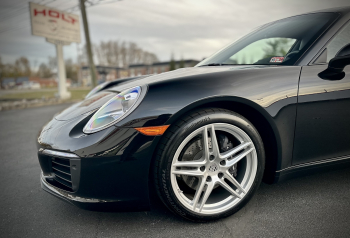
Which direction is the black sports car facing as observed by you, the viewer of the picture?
facing the viewer and to the left of the viewer

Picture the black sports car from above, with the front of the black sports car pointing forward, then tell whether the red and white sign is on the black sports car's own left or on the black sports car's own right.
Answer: on the black sports car's own right

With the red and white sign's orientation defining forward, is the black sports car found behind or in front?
in front

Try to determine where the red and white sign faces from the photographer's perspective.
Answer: facing the viewer and to the right of the viewer

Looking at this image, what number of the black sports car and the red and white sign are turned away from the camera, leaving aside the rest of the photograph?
0
